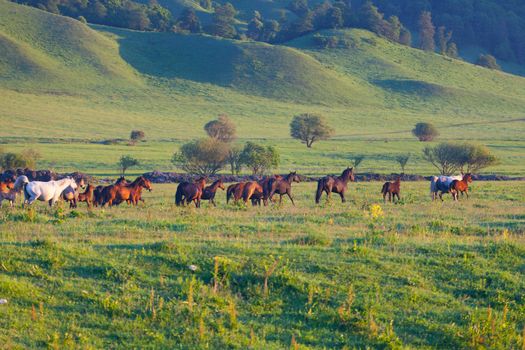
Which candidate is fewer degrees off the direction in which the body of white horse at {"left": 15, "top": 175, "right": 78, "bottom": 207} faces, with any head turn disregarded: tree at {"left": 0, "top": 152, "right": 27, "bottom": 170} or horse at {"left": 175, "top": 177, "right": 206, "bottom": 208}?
the horse

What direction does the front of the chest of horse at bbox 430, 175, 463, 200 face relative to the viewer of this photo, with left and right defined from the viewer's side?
facing to the right of the viewer

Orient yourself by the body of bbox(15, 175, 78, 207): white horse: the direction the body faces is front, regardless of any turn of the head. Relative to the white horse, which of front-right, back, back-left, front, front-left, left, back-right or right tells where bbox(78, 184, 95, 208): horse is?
front-left

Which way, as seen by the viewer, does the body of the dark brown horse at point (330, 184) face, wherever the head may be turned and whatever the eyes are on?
to the viewer's right

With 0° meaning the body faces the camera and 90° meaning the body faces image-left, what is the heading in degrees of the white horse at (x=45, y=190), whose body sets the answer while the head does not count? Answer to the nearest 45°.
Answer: approximately 270°

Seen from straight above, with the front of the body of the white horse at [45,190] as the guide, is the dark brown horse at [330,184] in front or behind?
in front

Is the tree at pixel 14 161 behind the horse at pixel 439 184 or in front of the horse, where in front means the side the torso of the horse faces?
behind

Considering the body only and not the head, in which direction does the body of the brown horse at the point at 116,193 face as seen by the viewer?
to the viewer's right
